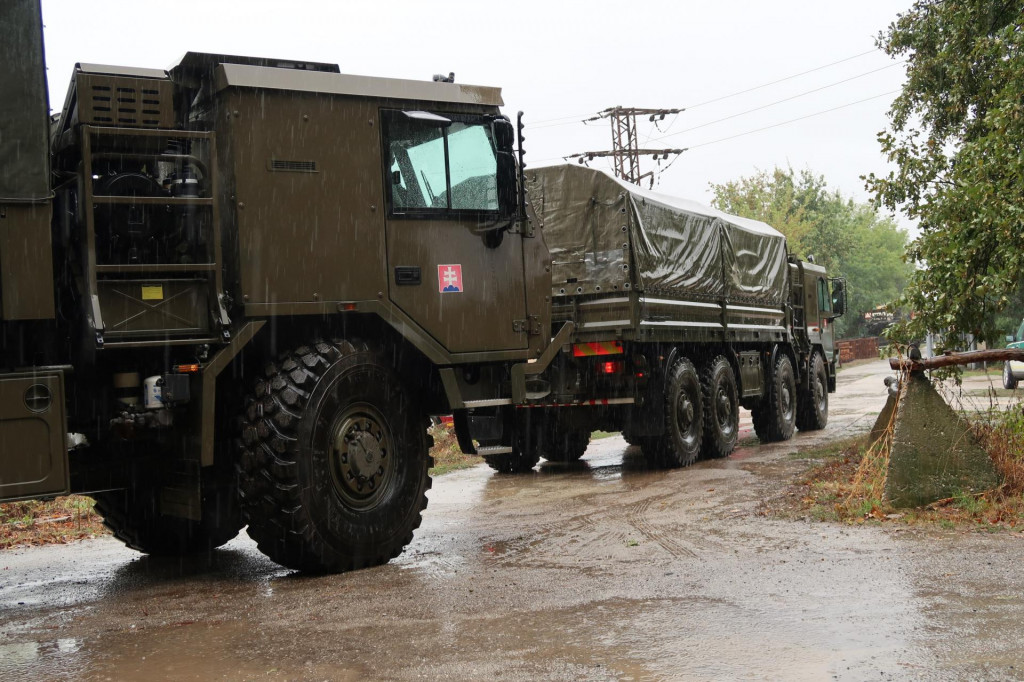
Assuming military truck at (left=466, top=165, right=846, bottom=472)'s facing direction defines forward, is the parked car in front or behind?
in front

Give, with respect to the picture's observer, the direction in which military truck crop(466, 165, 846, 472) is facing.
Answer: facing away from the viewer and to the right of the viewer

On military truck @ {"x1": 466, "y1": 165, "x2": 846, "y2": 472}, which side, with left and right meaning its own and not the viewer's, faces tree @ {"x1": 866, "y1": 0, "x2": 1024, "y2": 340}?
right

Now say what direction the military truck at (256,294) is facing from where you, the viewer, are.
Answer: facing away from the viewer and to the right of the viewer

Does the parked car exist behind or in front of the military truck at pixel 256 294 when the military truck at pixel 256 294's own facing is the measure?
in front

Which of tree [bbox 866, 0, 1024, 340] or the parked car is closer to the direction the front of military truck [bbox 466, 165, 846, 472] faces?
the parked car

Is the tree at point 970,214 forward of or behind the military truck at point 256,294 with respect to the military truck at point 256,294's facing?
forward
